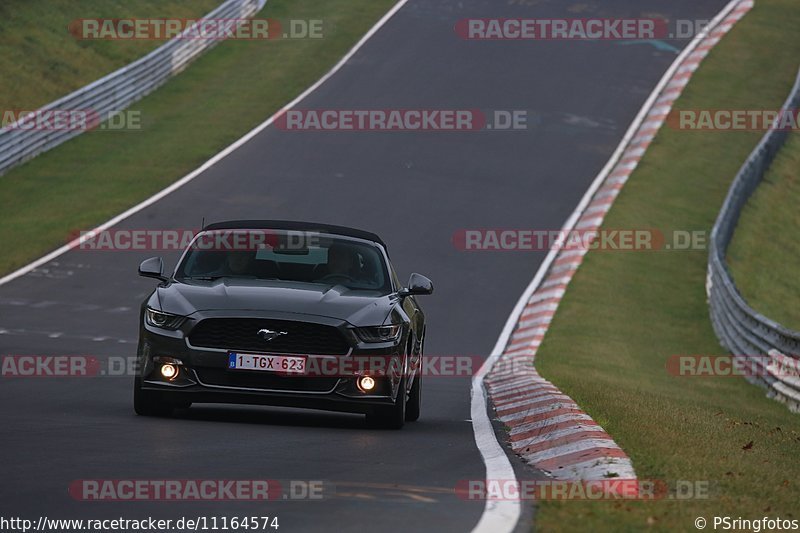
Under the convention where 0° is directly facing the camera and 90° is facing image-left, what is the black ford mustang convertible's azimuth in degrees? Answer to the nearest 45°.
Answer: approximately 0°

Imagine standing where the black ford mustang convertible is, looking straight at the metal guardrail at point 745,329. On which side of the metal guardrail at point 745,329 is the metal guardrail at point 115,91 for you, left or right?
left

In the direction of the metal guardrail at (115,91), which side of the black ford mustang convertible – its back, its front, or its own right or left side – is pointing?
back

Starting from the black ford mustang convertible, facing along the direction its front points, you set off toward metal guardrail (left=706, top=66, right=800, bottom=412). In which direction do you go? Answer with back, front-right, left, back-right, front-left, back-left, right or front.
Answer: back-left
